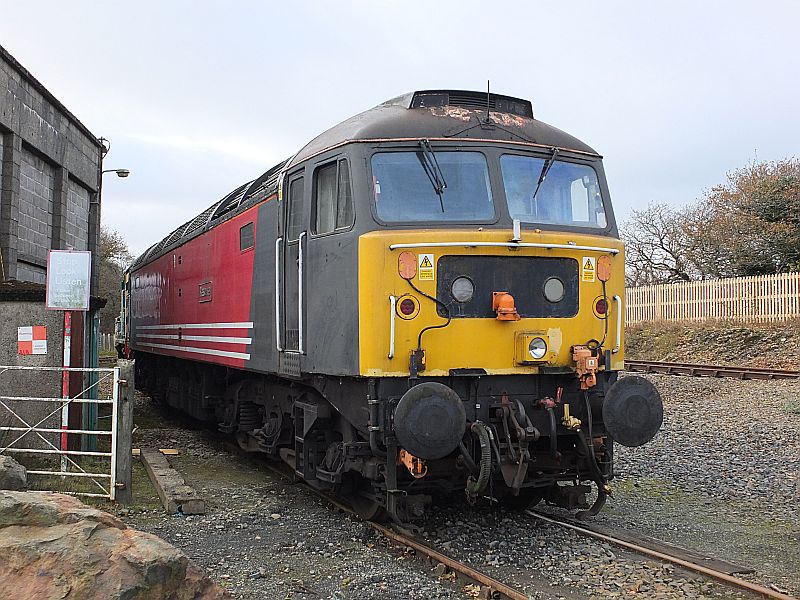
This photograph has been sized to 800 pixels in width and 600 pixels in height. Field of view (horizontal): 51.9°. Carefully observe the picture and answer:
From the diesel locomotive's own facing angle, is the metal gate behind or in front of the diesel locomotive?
in front

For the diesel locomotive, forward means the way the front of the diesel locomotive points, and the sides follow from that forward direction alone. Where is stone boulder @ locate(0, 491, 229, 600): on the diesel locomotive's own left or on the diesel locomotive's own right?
on the diesel locomotive's own right

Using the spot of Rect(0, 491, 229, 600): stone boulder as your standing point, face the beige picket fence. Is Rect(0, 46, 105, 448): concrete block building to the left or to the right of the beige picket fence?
left

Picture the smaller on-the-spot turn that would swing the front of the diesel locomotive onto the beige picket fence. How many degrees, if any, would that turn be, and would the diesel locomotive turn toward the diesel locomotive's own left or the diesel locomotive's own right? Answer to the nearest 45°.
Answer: approximately 90° to the diesel locomotive's own left

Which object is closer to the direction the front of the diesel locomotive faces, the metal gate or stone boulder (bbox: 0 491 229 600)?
the stone boulder

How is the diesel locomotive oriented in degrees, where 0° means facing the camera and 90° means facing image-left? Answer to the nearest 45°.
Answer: approximately 315°
